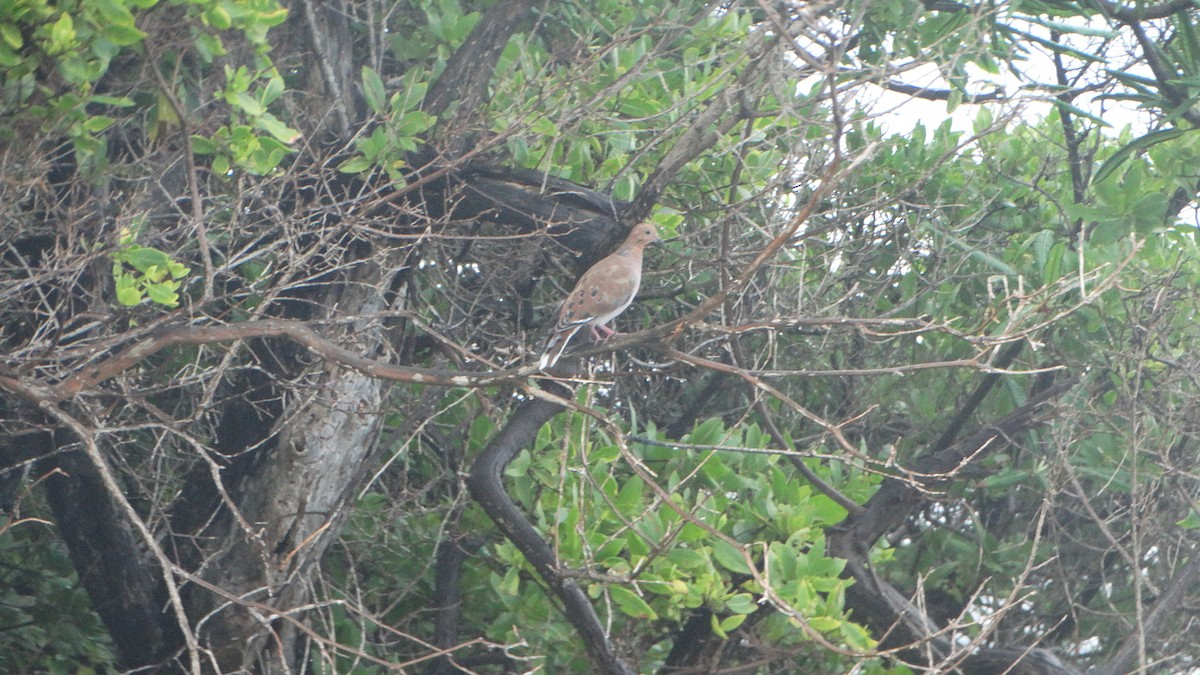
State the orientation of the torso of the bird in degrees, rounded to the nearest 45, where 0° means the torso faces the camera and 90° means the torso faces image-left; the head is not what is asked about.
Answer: approximately 270°
